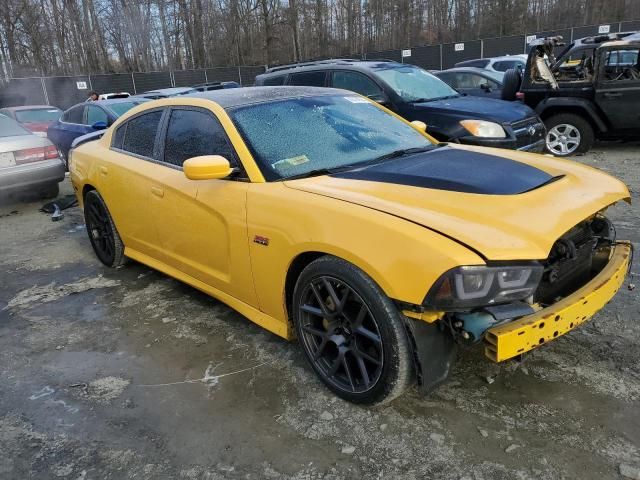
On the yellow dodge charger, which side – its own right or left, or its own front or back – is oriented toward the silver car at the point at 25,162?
back

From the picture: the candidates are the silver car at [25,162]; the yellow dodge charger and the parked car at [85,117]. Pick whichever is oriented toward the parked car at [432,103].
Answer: the parked car at [85,117]

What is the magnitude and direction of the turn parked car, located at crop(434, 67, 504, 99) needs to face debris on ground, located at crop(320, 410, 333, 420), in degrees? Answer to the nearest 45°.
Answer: approximately 45° to its right

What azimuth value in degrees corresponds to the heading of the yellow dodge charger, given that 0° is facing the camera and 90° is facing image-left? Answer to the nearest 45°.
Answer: approximately 315°

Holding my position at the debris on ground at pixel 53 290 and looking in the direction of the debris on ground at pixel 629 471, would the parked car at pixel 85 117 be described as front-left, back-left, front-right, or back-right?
back-left

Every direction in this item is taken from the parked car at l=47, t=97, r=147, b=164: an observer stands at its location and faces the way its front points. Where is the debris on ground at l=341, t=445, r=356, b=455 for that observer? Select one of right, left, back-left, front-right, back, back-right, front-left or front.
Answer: front-right

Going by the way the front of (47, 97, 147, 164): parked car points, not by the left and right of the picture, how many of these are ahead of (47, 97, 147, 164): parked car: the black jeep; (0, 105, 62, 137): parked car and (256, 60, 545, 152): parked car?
2

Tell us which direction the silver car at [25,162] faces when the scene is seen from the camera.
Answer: facing away from the viewer and to the left of the viewer
